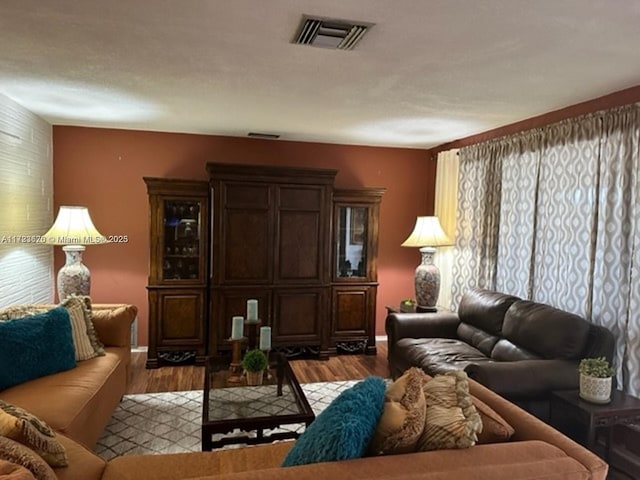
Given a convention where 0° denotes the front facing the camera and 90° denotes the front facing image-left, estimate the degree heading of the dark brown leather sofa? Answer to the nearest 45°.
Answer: approximately 45°

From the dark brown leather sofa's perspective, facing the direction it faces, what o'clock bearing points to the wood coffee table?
The wood coffee table is roughly at 12 o'clock from the dark brown leather sofa.

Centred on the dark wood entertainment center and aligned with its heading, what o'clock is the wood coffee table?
The wood coffee table is roughly at 12 o'clock from the dark wood entertainment center.

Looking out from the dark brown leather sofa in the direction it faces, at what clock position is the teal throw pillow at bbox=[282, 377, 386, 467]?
The teal throw pillow is roughly at 11 o'clock from the dark brown leather sofa.

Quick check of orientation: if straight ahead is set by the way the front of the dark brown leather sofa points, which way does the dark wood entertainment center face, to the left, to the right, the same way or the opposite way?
to the left

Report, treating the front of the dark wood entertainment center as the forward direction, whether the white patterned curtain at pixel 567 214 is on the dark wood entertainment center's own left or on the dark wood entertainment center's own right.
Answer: on the dark wood entertainment center's own left

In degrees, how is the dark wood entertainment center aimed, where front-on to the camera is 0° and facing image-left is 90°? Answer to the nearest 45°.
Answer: approximately 0°

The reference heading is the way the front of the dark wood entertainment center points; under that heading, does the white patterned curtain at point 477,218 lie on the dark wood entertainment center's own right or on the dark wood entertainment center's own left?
on the dark wood entertainment center's own left

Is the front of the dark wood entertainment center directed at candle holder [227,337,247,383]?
yes
